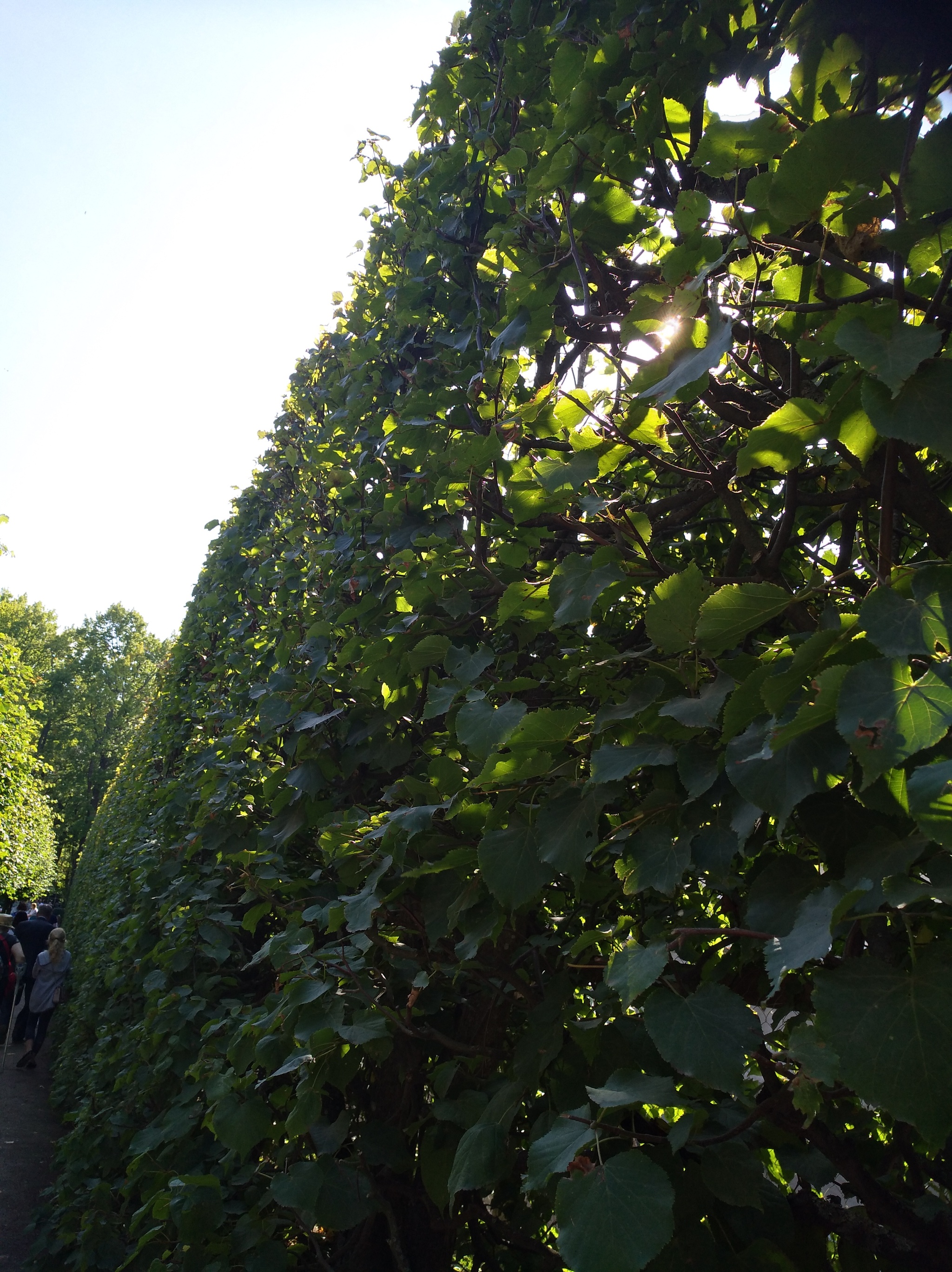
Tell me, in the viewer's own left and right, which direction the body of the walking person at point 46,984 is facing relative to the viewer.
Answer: facing away from the viewer

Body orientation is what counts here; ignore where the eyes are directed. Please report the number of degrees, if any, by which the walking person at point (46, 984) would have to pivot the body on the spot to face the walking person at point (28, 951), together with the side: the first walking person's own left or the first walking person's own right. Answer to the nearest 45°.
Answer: approximately 45° to the first walking person's own left

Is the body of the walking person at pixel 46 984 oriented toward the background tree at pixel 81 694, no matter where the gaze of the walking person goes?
yes

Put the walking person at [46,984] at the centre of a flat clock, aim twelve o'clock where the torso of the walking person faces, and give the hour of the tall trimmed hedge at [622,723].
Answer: The tall trimmed hedge is roughly at 6 o'clock from the walking person.
